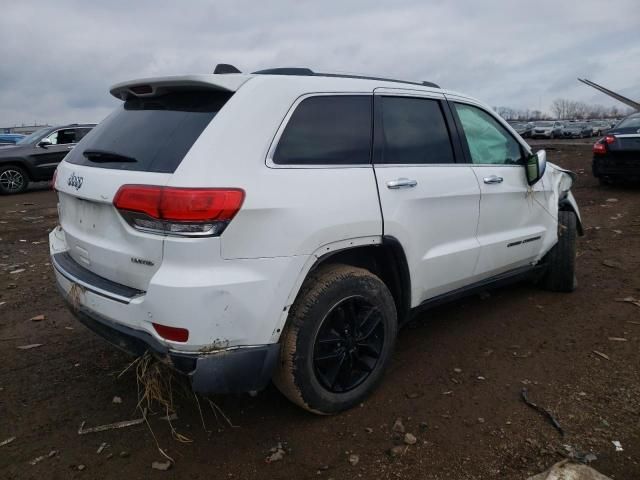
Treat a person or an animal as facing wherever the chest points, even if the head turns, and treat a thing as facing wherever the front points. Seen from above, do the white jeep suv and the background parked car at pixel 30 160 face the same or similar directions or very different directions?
very different directions

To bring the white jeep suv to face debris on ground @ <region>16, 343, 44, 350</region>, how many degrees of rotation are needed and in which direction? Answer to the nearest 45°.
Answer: approximately 90° to its left

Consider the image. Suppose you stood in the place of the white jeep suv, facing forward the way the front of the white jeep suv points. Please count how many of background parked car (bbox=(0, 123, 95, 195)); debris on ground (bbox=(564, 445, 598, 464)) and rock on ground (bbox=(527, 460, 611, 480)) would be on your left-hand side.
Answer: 1

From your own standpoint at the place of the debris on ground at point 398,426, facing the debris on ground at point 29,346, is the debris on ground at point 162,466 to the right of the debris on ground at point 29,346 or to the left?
left

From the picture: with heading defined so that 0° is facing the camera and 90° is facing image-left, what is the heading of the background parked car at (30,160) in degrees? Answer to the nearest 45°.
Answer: approximately 90°

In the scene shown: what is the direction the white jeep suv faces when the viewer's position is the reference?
facing away from the viewer and to the right of the viewer
